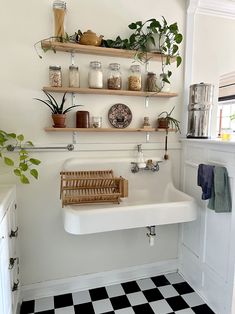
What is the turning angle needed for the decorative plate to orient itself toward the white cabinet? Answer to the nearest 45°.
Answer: approximately 45° to its right

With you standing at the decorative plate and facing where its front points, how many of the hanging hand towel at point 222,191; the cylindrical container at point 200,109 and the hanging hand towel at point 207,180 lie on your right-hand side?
0

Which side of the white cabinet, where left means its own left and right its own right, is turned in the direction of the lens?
right

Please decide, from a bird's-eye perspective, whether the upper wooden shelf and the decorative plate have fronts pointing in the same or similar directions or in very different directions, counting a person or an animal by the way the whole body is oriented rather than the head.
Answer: same or similar directions

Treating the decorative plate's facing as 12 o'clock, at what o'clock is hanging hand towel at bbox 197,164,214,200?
The hanging hand towel is roughly at 10 o'clock from the decorative plate.

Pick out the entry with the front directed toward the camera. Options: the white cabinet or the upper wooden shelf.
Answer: the upper wooden shelf

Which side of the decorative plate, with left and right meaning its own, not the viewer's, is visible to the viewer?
front

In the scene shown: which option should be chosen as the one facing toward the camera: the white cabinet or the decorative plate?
the decorative plate

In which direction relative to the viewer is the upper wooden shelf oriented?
toward the camera

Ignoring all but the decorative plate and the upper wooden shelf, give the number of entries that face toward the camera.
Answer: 2
